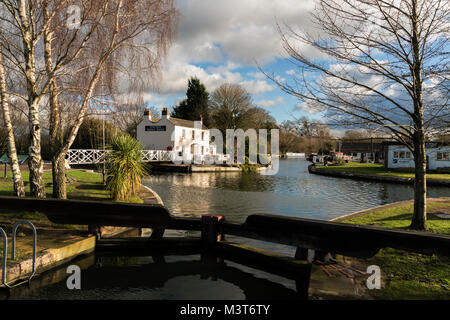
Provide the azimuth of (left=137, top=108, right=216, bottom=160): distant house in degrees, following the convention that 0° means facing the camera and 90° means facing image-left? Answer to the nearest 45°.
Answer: approximately 315°

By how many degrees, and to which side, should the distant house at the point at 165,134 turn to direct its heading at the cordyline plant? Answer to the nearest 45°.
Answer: approximately 45° to its right

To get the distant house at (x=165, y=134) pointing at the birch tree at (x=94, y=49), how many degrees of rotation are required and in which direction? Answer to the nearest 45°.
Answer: approximately 45° to its right
